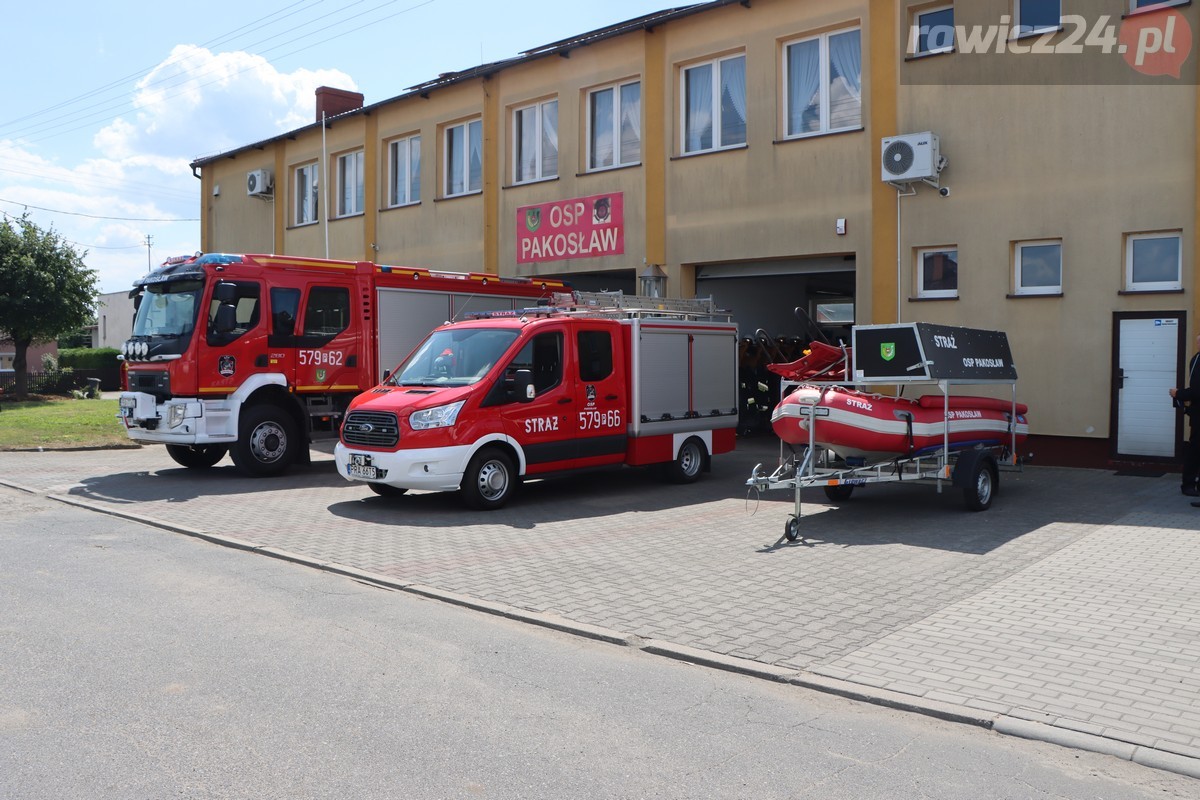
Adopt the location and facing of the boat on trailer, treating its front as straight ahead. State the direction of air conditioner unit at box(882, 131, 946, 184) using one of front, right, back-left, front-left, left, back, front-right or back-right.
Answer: back-right

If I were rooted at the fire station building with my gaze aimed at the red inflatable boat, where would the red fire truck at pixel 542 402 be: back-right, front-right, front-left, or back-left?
front-right

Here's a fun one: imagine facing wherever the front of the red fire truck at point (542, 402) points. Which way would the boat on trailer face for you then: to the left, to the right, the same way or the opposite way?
the same way

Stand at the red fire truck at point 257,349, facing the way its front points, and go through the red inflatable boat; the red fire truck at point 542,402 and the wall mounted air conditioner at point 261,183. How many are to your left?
2

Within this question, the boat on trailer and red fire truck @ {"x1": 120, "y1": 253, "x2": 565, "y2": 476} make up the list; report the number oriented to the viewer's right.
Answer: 0

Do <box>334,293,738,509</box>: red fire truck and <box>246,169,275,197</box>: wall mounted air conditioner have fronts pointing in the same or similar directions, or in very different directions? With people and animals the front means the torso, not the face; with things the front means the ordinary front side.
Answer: same or similar directions

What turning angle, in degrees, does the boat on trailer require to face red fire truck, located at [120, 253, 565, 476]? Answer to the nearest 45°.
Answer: approximately 45° to its right

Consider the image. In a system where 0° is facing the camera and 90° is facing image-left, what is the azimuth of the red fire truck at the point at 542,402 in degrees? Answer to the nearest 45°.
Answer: approximately 45°

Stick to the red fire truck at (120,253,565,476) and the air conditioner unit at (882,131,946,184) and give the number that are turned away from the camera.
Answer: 0

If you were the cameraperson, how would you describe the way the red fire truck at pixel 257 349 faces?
facing the viewer and to the left of the viewer

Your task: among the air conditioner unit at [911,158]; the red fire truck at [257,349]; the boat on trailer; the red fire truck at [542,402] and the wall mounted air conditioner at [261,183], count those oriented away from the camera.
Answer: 0

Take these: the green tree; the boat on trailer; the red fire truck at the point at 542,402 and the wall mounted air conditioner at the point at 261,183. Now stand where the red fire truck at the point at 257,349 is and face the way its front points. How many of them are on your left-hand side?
2

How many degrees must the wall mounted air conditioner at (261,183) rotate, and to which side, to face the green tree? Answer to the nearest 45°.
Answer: approximately 90° to its right

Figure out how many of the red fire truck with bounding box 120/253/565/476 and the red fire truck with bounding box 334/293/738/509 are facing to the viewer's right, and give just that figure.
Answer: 0

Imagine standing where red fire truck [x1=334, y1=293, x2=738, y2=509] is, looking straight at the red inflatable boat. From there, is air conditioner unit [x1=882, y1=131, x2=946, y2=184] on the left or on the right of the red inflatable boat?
left

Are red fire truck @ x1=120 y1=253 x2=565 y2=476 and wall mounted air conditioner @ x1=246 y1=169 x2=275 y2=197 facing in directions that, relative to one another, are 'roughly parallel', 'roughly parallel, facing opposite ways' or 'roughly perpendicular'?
roughly parallel

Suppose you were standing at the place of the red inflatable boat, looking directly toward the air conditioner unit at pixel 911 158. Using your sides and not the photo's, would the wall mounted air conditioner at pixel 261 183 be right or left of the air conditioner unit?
left

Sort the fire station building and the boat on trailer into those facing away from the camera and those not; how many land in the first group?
0

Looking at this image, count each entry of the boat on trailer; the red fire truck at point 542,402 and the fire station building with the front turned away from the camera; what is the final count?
0

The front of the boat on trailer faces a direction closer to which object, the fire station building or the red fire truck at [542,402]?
the red fire truck

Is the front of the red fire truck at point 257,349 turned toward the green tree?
no
